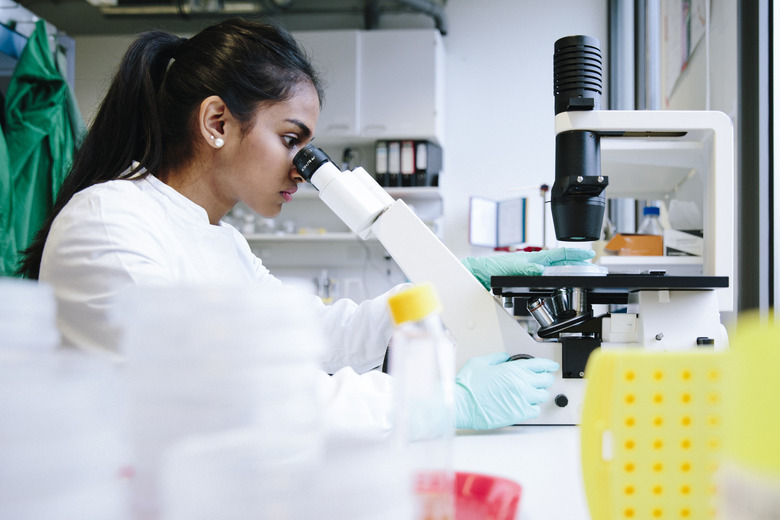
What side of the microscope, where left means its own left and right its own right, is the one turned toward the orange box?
right

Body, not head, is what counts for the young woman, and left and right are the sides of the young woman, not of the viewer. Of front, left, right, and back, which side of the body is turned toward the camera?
right

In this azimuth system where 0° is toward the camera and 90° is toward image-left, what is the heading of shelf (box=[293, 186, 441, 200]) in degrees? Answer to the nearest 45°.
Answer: approximately 0°

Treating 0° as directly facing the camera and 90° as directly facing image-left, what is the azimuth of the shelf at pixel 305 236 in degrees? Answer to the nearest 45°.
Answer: approximately 0°

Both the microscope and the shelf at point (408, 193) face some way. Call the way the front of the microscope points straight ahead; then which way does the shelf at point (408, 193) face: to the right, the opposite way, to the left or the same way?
to the left

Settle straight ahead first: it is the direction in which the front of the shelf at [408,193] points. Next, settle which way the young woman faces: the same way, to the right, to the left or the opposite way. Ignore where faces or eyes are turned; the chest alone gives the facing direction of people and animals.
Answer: to the left

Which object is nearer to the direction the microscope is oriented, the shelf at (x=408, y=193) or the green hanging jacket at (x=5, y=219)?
the green hanging jacket

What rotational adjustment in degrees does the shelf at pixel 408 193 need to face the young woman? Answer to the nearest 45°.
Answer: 0° — it already faces them

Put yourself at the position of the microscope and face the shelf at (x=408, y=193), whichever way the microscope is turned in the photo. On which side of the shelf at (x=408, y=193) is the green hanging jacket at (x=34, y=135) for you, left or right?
left

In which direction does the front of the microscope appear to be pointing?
to the viewer's left

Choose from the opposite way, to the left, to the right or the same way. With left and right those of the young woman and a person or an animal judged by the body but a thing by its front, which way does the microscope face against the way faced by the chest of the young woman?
the opposite way

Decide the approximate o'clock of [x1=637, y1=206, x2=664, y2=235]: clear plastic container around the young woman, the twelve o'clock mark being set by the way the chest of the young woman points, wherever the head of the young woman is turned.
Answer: The clear plastic container is roughly at 11 o'clock from the young woman.

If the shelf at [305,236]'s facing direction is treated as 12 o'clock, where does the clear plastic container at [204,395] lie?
The clear plastic container is roughly at 12 o'clock from the shelf.

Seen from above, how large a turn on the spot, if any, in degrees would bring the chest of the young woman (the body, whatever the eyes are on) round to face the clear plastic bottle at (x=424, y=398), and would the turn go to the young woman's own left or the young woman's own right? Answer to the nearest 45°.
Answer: approximately 90° to the young woman's own right

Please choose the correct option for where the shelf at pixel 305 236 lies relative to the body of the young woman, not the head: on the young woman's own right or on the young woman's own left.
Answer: on the young woman's own left

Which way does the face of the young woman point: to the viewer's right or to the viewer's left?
to the viewer's right
